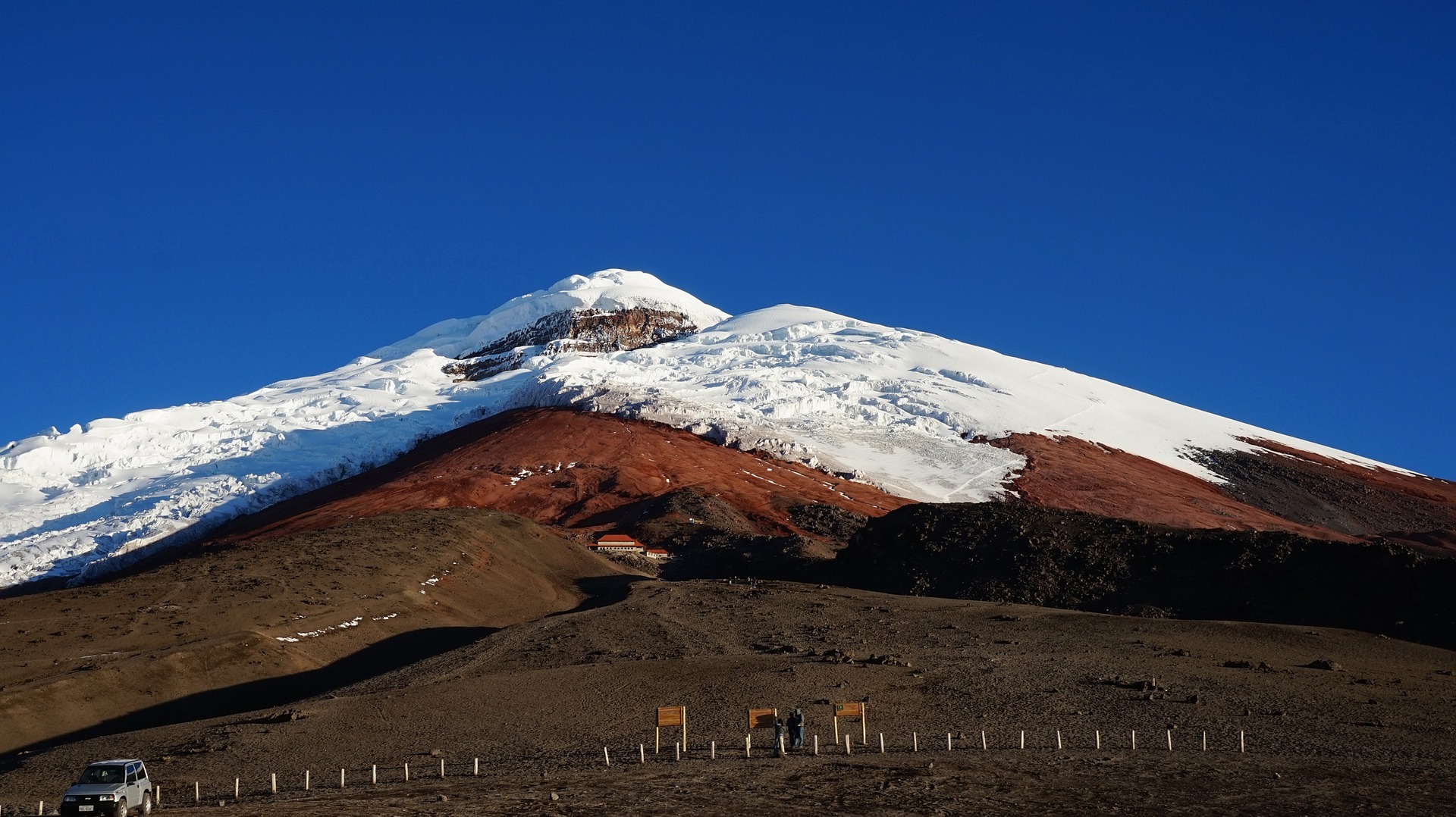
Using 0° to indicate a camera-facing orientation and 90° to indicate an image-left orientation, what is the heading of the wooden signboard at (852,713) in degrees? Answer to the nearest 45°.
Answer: approximately 0°

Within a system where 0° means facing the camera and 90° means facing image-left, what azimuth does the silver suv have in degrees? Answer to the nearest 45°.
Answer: approximately 45°

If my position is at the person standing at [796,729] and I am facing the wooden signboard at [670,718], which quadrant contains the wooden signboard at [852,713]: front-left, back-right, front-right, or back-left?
back-right

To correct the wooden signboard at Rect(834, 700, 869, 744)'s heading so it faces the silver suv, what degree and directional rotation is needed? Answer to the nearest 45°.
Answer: approximately 45° to its right

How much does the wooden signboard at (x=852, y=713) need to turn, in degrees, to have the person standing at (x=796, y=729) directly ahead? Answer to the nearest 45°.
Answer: approximately 45° to its right

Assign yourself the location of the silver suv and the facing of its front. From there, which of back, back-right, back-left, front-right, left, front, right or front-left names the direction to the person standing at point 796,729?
back-left

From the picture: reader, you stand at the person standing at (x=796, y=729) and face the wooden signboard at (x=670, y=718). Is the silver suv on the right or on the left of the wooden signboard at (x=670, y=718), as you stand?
left

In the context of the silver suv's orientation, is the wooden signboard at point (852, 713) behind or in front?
behind

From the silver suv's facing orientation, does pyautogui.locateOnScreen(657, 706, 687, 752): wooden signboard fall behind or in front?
behind

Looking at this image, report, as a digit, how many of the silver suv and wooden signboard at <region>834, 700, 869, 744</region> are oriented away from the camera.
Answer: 0
